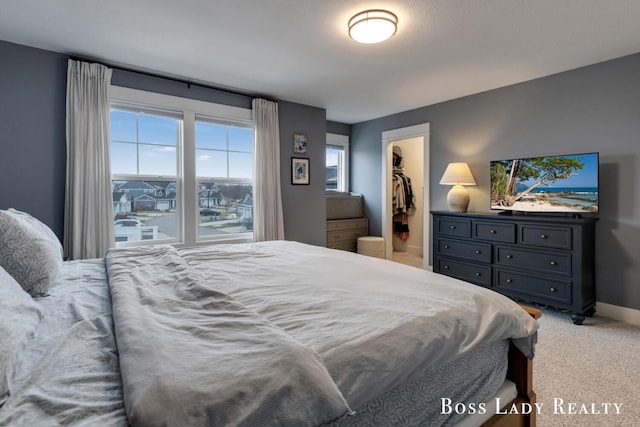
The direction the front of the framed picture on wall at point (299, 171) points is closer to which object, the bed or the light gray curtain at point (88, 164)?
the bed

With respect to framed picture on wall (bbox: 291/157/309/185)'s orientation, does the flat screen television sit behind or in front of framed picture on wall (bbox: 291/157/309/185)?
in front

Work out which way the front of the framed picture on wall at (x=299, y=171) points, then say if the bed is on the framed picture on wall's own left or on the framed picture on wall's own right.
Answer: on the framed picture on wall's own right

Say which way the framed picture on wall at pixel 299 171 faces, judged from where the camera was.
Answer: facing the viewer and to the right of the viewer

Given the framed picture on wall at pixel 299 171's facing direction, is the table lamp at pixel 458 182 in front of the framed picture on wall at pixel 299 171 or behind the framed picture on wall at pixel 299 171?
in front

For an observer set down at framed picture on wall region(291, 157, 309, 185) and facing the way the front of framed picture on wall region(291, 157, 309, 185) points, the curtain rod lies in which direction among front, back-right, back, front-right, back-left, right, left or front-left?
right

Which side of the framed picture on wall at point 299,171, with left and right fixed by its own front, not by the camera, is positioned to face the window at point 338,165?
left

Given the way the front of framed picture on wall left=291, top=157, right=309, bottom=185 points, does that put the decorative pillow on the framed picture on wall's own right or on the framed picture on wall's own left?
on the framed picture on wall's own right

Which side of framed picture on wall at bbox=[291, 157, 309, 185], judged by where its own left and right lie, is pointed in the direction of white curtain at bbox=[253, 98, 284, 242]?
right

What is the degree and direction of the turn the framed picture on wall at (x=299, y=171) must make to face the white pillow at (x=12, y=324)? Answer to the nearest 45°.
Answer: approximately 45° to its right

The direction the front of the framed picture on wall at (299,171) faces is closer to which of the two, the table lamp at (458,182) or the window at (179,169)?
the table lamp
